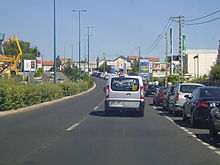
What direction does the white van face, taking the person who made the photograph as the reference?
facing away from the viewer

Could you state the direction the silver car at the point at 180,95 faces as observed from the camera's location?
facing away from the viewer and to the left of the viewer

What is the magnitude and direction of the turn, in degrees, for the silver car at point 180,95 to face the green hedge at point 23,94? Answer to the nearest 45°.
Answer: approximately 45° to its left

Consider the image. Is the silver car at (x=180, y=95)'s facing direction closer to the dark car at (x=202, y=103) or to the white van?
the white van

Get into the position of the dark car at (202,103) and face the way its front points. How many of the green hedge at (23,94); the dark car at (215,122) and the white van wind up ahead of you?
2

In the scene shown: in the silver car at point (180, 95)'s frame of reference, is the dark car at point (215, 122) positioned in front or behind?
behind

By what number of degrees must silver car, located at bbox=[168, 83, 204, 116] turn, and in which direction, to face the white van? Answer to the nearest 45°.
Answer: approximately 90° to its left

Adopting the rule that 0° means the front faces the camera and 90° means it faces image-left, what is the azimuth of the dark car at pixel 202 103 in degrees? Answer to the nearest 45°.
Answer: approximately 135°
